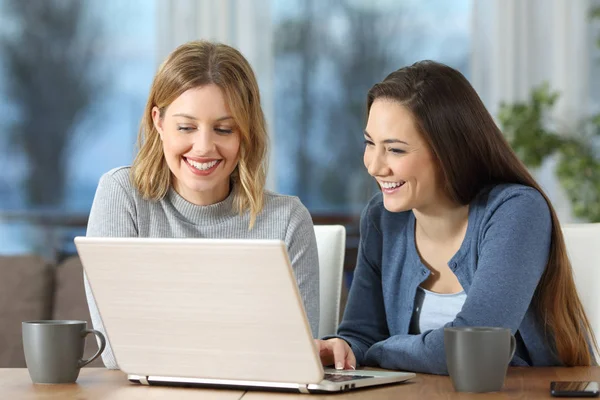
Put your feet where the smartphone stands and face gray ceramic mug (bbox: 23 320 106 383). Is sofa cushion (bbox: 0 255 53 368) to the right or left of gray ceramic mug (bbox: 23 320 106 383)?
right

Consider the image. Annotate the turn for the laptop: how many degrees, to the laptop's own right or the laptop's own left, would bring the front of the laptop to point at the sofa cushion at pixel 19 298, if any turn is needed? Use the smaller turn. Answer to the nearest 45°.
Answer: approximately 90° to the laptop's own left

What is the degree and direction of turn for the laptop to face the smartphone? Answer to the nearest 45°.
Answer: approximately 45° to its right

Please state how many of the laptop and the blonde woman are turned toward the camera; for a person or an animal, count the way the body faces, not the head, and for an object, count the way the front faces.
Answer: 1

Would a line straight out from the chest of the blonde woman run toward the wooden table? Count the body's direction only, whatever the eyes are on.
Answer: yes

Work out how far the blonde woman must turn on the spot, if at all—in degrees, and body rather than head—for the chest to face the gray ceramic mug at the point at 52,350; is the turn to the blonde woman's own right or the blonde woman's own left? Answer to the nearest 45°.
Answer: approximately 45° to the blonde woman's own right

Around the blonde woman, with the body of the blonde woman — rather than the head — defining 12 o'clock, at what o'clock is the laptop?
The laptop is roughly at 12 o'clock from the blonde woman.

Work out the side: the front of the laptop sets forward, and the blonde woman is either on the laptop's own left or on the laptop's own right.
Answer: on the laptop's own left
